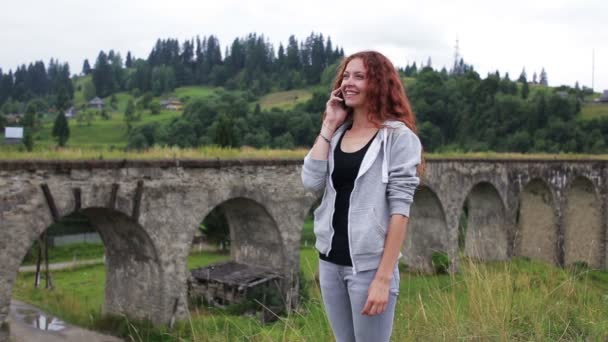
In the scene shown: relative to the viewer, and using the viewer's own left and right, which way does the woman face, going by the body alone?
facing the viewer and to the left of the viewer

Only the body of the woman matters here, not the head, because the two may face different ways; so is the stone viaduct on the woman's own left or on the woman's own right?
on the woman's own right
